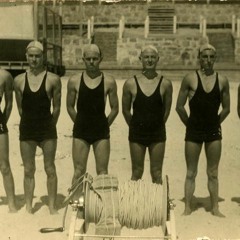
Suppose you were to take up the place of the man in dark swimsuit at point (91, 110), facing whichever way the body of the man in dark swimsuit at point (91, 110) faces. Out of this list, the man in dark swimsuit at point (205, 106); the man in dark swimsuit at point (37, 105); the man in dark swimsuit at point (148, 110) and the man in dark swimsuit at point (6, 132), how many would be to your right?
2

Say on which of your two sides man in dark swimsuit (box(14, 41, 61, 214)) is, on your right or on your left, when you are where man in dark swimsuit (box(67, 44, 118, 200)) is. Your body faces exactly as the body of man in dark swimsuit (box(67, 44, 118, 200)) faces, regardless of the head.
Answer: on your right

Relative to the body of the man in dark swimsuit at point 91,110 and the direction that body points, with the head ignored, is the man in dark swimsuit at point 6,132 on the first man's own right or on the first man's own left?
on the first man's own right

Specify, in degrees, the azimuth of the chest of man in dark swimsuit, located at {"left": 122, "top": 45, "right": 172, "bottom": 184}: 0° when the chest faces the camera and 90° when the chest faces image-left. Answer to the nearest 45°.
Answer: approximately 0°

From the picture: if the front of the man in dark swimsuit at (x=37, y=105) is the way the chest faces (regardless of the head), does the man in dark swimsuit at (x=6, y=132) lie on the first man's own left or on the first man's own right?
on the first man's own right

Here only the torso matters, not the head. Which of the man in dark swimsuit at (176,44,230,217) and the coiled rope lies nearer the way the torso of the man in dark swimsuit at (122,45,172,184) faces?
the coiled rope

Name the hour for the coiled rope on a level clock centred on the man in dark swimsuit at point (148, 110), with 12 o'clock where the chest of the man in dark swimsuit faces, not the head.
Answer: The coiled rope is roughly at 12 o'clock from the man in dark swimsuit.

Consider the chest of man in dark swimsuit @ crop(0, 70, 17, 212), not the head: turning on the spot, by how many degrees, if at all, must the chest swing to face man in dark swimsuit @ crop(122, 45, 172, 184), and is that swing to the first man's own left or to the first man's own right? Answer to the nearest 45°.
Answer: approximately 90° to the first man's own left

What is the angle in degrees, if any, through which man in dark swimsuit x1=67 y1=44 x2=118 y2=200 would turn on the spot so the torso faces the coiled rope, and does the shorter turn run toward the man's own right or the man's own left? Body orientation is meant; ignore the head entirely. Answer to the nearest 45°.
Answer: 0° — they already face it
